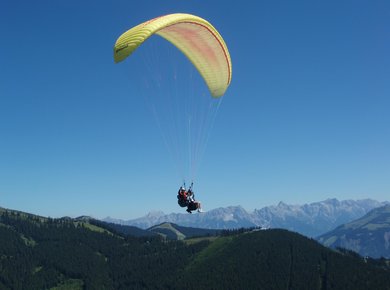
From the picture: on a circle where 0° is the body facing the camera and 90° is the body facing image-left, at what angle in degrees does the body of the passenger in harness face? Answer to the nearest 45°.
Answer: approximately 315°
